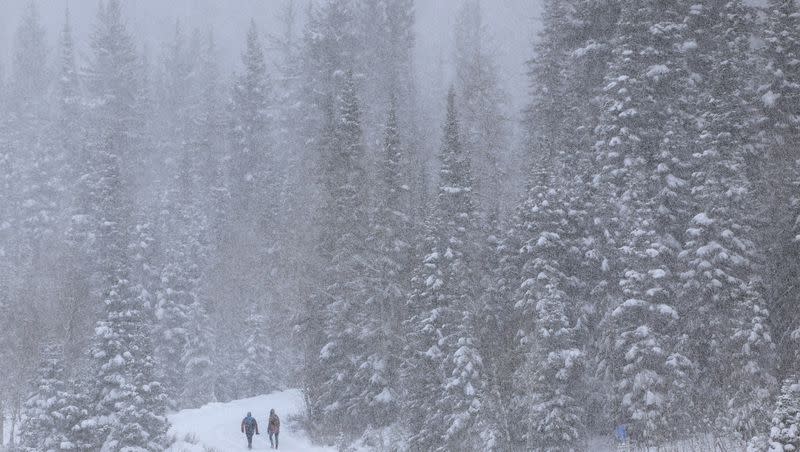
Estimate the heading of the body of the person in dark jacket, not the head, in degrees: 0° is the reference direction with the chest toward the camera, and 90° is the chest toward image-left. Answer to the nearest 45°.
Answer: approximately 180°

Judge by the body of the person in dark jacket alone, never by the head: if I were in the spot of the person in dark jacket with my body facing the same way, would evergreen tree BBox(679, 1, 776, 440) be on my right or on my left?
on my right

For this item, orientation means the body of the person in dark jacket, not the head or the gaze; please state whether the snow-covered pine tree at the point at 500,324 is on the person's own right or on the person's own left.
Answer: on the person's own right

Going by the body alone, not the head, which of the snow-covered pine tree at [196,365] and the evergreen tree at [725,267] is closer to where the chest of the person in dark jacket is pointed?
the snow-covered pine tree

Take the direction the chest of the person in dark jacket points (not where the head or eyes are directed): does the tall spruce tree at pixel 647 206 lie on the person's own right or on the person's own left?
on the person's own right

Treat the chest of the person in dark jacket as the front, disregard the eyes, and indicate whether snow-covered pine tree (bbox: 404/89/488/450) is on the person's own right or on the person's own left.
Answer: on the person's own right
